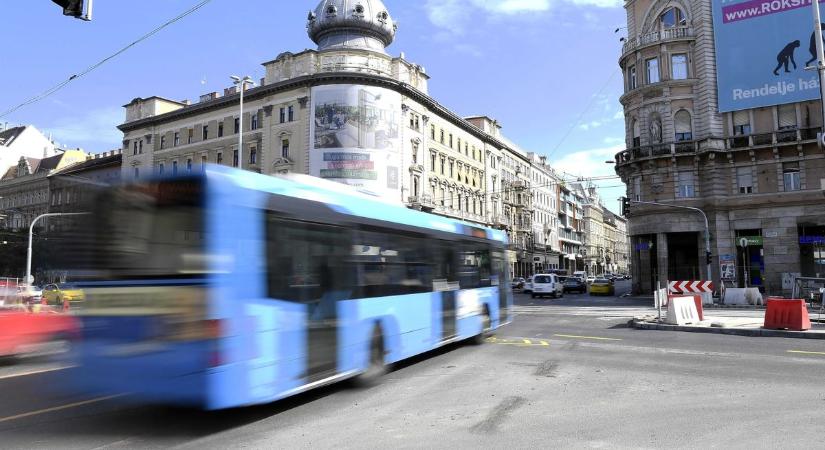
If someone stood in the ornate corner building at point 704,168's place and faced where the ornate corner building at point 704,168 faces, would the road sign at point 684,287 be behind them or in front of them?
in front

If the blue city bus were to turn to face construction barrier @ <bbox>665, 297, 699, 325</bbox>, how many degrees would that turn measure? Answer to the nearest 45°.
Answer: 0° — it already faces it

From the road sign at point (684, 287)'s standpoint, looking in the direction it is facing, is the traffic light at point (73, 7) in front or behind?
in front

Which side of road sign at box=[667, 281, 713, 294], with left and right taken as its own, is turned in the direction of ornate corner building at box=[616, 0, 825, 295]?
back

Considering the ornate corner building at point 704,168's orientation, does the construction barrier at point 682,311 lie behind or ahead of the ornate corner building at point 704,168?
ahead

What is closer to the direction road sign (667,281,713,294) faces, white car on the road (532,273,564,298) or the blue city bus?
the blue city bus

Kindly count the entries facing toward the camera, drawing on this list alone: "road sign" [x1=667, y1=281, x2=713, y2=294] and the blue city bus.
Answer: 1

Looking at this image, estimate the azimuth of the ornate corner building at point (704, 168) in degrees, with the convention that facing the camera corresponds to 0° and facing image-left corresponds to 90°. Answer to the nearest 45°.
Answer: approximately 45°

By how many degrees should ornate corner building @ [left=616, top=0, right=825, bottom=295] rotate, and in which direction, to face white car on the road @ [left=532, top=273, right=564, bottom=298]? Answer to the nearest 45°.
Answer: approximately 45° to its right
